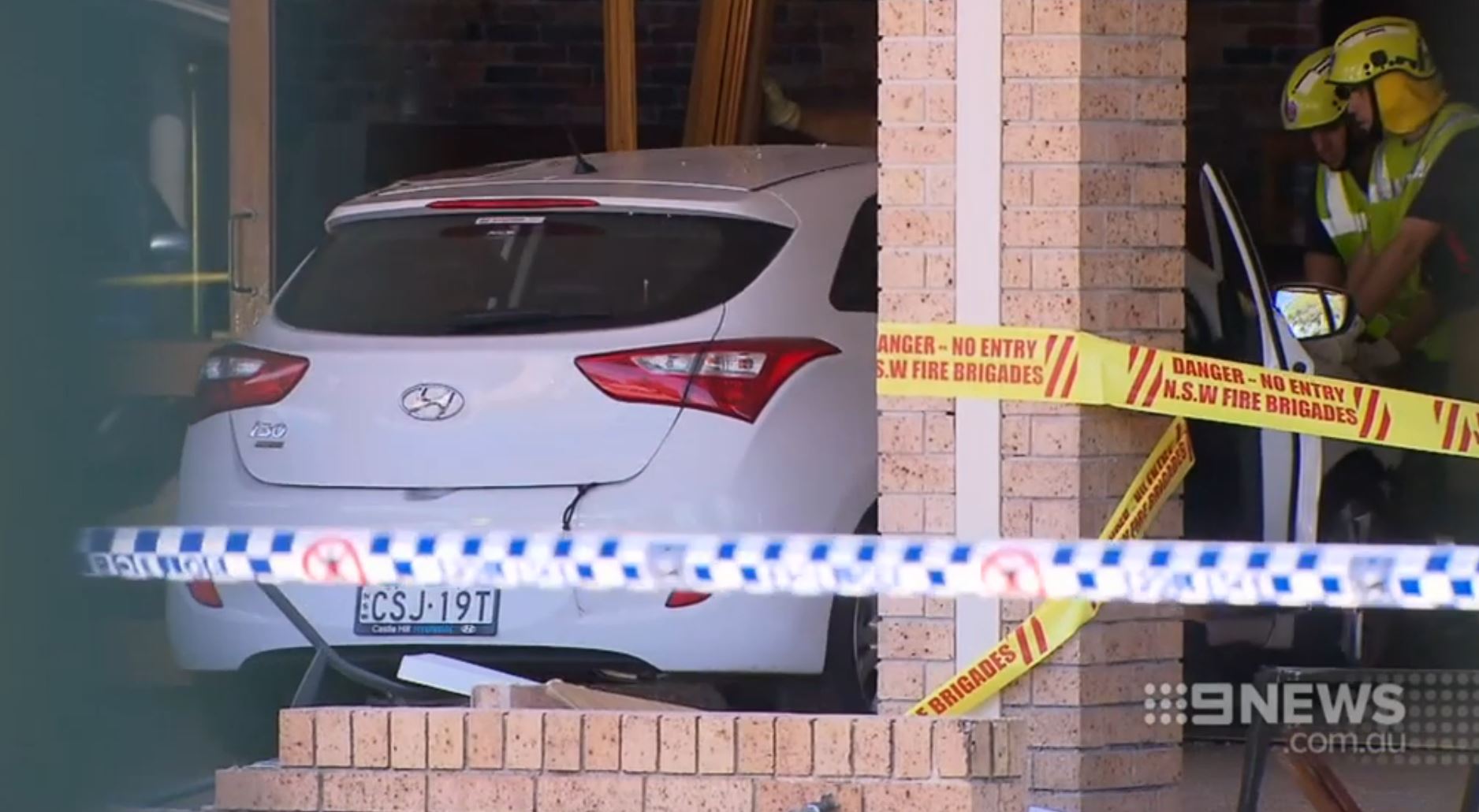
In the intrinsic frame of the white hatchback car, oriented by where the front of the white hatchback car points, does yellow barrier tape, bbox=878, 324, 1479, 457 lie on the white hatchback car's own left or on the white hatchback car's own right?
on the white hatchback car's own right

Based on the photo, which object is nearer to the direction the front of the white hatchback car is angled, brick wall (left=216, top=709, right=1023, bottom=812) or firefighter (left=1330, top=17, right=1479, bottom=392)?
the firefighter

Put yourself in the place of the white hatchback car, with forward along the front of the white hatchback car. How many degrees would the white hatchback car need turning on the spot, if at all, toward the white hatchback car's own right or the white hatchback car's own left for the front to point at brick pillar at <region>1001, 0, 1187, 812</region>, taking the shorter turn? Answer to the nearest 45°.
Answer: approximately 90° to the white hatchback car's own right

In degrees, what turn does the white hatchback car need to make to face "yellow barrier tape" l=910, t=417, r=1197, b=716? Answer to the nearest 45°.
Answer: approximately 90° to its right

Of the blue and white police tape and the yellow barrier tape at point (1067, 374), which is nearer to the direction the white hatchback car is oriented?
the yellow barrier tape

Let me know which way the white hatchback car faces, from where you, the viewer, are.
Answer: facing away from the viewer and to the right of the viewer

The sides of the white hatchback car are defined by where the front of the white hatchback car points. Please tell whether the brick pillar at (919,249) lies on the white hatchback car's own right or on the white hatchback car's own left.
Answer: on the white hatchback car's own right

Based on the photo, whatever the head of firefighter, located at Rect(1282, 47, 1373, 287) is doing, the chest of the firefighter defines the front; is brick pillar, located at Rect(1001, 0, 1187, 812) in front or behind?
in front

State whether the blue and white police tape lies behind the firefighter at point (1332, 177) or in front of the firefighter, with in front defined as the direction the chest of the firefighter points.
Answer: in front

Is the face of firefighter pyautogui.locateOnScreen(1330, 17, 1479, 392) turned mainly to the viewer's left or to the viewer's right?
to the viewer's left

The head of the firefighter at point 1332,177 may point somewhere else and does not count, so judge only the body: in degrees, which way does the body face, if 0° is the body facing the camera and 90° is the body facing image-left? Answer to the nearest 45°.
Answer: approximately 45°
